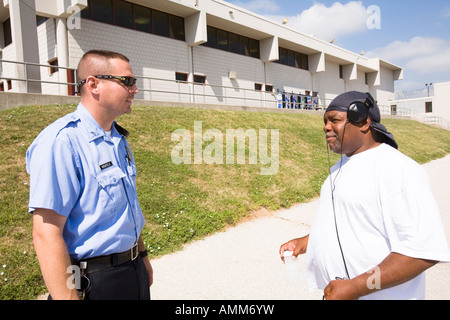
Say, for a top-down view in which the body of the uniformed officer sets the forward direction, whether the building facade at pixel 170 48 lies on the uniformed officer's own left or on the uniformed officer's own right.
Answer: on the uniformed officer's own left

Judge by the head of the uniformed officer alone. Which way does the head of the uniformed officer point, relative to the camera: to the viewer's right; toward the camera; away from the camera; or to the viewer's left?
to the viewer's right

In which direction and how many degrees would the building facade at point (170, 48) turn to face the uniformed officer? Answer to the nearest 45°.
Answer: approximately 45° to its right

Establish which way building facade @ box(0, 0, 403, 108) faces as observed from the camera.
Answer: facing the viewer and to the right of the viewer

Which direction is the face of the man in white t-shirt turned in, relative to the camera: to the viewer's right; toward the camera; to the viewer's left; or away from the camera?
to the viewer's left

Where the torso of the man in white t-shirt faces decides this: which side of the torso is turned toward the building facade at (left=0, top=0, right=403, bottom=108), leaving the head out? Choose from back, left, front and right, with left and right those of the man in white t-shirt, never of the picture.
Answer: right

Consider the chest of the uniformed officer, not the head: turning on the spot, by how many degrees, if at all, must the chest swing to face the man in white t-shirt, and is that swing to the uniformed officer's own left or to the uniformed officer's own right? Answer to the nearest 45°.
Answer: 0° — they already face them

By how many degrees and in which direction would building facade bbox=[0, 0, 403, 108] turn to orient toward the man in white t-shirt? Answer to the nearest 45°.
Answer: approximately 45° to its right

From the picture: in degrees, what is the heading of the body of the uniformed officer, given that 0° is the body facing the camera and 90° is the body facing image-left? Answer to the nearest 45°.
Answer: approximately 315°

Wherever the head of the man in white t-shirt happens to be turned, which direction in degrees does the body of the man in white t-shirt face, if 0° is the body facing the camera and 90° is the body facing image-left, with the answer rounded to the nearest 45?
approximately 45°

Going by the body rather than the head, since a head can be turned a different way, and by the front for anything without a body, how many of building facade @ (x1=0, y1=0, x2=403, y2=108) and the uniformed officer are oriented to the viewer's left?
0
